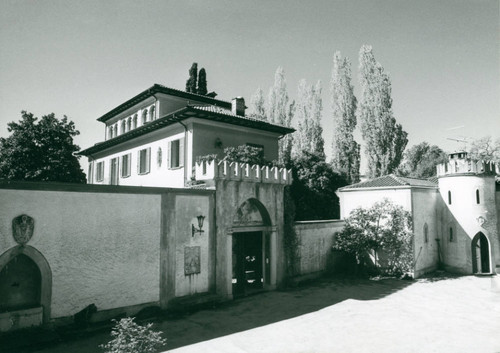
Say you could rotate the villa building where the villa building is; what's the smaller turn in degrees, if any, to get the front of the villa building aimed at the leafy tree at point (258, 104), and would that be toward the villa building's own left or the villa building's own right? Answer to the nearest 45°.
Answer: approximately 180°

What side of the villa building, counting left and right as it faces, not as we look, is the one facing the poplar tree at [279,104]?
back

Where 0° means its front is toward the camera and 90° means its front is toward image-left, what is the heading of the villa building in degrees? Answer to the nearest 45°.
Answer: approximately 45°

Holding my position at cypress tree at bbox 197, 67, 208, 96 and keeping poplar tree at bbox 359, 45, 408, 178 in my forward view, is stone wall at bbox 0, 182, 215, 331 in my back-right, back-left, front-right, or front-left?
back-right

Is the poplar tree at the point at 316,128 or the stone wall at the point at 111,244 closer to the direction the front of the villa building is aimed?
the stone wall

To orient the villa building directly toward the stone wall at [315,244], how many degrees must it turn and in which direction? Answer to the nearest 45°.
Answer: approximately 90° to its left

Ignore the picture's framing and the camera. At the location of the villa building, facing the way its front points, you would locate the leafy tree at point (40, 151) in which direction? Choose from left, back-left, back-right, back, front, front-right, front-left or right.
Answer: right

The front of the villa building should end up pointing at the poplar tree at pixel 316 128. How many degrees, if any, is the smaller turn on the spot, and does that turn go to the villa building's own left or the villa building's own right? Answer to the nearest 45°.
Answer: approximately 180°
